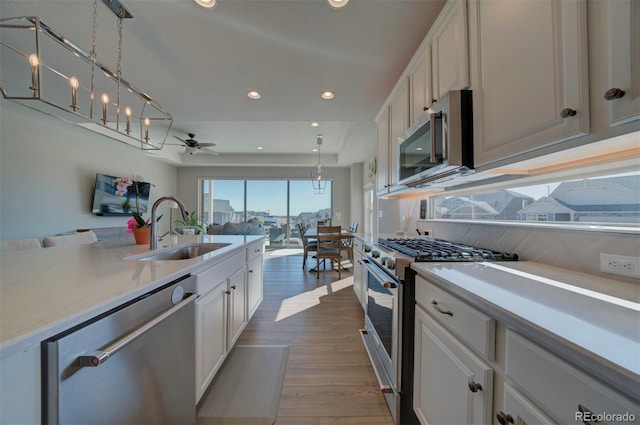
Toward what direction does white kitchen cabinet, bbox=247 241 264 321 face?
to the viewer's right

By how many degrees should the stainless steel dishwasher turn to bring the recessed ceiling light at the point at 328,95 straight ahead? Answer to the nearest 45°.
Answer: approximately 90° to its left

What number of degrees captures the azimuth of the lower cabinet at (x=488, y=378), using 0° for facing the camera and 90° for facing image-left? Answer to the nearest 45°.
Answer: approximately 45°

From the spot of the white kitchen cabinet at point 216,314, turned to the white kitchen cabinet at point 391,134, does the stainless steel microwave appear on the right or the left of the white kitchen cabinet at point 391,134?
right

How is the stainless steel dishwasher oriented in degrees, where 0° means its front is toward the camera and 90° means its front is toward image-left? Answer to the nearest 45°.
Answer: approximately 315°

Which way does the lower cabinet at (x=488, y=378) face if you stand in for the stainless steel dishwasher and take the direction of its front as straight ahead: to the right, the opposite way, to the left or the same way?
the opposite way

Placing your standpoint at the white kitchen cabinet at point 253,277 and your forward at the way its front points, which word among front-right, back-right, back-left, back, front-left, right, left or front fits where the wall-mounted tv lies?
back-left

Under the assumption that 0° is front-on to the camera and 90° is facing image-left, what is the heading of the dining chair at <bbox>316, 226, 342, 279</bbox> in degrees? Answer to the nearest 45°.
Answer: approximately 180°

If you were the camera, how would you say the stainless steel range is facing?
facing to the left of the viewer

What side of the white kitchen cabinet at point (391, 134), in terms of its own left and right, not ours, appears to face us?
left
